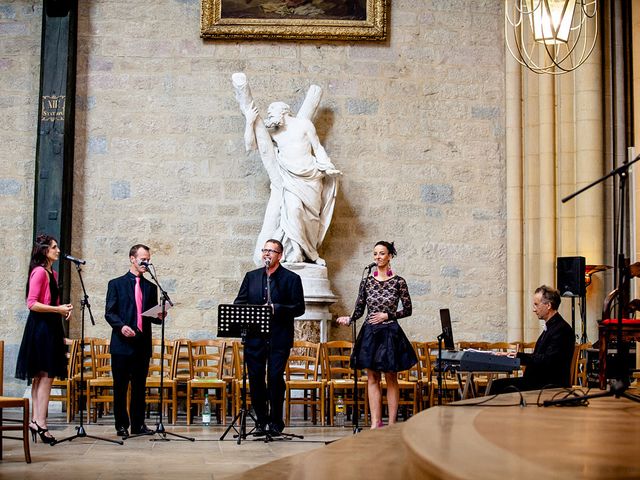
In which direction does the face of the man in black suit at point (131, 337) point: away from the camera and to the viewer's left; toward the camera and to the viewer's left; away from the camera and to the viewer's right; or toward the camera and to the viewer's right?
toward the camera and to the viewer's right

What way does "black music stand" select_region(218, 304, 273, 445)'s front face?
away from the camera

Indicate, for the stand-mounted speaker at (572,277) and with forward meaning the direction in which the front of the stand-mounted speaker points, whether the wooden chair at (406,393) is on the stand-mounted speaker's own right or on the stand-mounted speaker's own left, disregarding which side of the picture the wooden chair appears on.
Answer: on the stand-mounted speaker's own right

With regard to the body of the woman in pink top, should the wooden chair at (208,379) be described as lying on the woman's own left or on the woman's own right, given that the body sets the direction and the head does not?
on the woman's own left

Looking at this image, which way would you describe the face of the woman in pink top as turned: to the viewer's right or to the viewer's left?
to the viewer's right

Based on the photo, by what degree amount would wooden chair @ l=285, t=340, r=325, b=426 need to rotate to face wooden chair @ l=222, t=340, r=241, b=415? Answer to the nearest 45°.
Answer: approximately 135° to its right

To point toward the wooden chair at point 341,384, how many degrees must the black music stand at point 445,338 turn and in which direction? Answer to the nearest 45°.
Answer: approximately 135° to its left

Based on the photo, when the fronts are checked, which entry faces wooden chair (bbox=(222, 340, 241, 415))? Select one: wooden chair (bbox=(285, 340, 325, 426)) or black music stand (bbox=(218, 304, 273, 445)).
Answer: the black music stand

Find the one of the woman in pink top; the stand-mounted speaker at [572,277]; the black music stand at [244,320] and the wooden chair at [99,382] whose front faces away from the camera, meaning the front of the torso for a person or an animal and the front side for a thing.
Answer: the black music stand

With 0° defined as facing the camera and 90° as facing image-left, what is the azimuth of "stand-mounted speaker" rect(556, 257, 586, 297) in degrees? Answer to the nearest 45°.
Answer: approximately 0°
